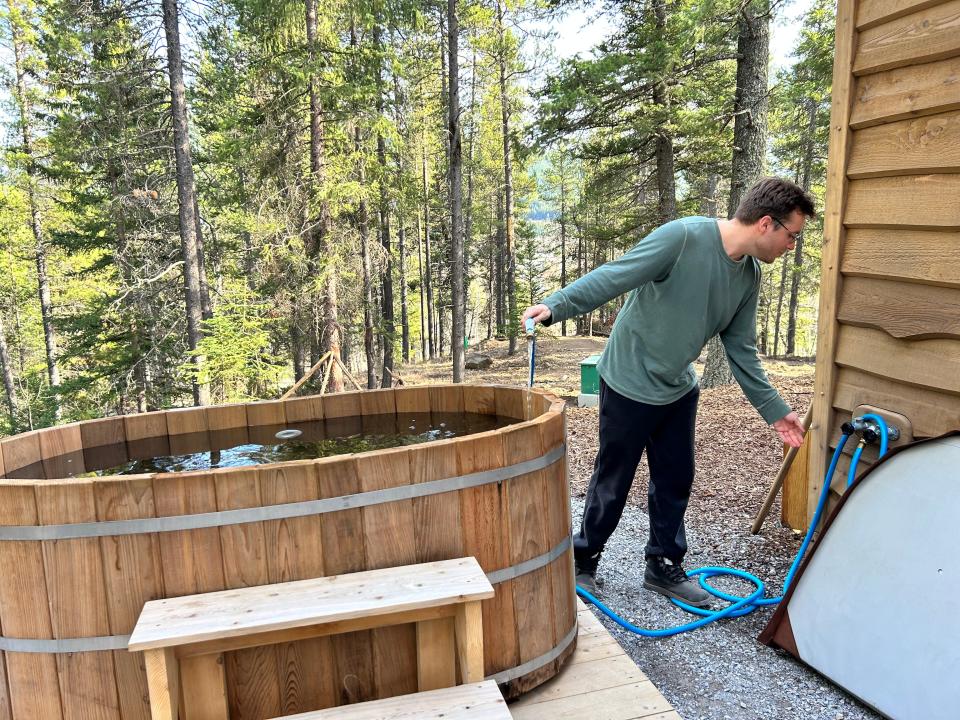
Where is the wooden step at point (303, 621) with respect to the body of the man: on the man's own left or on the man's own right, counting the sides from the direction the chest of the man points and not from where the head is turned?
on the man's own right

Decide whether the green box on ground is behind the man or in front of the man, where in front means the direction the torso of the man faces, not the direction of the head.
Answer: behind

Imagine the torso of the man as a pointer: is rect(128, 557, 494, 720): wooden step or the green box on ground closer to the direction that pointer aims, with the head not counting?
the wooden step

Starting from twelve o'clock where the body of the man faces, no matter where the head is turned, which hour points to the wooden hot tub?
The wooden hot tub is roughly at 3 o'clock from the man.

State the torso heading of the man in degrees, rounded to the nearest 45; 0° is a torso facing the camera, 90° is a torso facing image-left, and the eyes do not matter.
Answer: approximately 315°

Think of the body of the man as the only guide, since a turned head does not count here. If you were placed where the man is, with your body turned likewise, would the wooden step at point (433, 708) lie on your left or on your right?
on your right

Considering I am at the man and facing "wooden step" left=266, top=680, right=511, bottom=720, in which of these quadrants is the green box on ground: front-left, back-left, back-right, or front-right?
back-right

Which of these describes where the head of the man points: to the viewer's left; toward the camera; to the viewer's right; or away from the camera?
to the viewer's right
